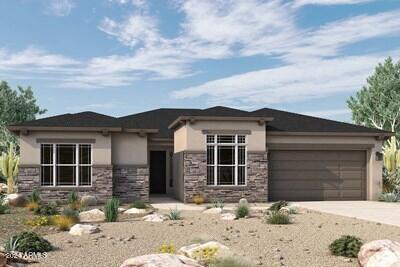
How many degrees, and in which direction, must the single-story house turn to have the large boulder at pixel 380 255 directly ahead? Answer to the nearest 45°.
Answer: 0° — it already faces it

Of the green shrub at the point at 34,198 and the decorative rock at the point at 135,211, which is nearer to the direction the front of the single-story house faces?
the decorative rock

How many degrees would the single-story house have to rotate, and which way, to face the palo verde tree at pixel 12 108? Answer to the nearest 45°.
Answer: approximately 135° to its right

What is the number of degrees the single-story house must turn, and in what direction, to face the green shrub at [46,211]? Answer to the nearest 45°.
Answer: approximately 45° to its right

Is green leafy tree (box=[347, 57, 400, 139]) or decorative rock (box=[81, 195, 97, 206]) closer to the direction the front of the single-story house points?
the decorative rock

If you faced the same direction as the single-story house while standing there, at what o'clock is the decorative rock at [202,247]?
The decorative rock is roughly at 12 o'clock from the single-story house.

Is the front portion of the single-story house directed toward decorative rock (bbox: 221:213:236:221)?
yes

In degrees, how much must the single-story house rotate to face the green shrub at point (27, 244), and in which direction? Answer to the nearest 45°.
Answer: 0° — it already faces it

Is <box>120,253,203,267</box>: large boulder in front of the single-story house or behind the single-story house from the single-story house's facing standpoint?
in front

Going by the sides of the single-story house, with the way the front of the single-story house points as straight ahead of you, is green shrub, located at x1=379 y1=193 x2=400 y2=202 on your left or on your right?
on your left

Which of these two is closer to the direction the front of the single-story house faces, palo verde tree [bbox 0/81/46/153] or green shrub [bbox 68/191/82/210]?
the green shrub

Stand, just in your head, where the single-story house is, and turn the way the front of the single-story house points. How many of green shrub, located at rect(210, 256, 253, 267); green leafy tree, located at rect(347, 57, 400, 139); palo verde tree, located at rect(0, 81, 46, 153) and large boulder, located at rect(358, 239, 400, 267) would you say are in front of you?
2

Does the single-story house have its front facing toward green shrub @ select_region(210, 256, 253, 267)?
yes

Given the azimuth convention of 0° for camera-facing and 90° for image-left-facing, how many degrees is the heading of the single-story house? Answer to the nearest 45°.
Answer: approximately 0°

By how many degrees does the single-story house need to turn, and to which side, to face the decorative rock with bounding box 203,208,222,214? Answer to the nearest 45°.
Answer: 0° — it already faces it

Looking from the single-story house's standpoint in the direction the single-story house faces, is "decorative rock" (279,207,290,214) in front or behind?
in front

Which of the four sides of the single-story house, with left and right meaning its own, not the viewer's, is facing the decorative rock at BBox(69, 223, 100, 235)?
front
